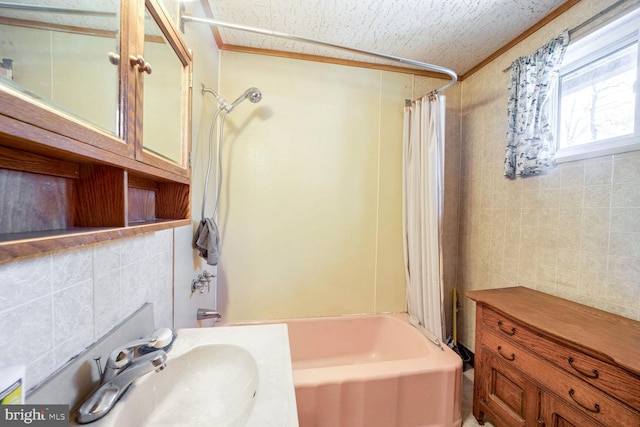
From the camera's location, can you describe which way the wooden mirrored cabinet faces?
facing the viewer and to the right of the viewer

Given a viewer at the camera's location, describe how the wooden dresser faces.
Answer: facing the viewer and to the left of the viewer

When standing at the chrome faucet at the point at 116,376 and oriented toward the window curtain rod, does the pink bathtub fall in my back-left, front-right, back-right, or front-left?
front-left

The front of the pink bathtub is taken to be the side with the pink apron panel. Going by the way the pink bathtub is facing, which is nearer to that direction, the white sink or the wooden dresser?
the white sink

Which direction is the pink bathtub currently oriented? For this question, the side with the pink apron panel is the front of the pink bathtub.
toward the camera

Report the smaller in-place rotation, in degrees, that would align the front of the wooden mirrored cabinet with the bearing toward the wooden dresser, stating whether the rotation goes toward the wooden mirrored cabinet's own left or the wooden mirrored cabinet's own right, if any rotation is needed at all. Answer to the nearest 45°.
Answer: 0° — it already faces it

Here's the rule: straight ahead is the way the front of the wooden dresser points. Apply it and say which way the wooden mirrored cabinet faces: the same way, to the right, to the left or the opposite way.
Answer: the opposite way

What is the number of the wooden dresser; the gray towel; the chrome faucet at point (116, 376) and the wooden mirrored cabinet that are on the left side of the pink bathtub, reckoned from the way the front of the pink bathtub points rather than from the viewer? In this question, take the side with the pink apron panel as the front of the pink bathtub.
1

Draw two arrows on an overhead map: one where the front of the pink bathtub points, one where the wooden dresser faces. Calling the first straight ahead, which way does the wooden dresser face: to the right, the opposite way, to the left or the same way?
to the right

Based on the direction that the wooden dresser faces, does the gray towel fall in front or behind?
in front

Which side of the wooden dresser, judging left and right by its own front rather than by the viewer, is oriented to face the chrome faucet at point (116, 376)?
front

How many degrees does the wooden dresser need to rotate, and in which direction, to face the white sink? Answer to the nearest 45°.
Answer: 0° — it already faces it

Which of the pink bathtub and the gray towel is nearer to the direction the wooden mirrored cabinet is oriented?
the pink bathtub

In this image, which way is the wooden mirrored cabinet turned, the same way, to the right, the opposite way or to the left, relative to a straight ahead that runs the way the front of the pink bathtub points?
to the left

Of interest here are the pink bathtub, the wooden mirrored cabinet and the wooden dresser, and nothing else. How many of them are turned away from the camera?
0

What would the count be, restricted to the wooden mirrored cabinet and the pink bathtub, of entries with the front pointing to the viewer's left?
0

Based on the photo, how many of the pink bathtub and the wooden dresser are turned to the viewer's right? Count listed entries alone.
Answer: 0

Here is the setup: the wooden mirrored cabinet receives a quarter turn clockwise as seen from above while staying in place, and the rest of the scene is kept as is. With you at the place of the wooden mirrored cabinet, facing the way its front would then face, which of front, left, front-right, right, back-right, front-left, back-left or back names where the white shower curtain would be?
back-left
